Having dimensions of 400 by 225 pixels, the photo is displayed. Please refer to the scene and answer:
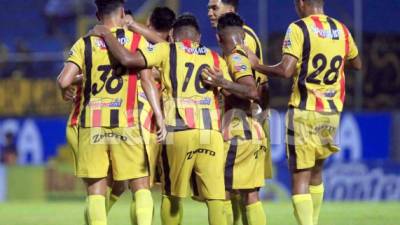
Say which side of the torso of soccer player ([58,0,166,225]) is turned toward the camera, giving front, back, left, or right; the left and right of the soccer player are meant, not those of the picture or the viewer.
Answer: back

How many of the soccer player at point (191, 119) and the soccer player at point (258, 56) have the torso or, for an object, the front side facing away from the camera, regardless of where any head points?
1

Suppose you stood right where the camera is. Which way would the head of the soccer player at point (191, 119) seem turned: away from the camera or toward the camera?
away from the camera

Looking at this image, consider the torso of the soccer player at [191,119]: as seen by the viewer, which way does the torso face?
away from the camera

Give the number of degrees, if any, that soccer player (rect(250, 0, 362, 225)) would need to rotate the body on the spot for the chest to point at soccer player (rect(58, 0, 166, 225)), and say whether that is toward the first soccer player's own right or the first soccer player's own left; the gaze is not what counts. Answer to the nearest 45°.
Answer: approximately 90° to the first soccer player's own left

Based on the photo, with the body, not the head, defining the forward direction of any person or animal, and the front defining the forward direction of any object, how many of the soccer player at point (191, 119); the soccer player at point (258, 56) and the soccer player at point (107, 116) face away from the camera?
2

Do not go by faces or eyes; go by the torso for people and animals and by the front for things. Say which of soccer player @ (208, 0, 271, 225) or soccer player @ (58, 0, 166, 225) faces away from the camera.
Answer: soccer player @ (58, 0, 166, 225)

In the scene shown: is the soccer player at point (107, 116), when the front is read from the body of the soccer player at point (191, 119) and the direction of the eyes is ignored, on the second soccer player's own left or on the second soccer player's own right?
on the second soccer player's own left
